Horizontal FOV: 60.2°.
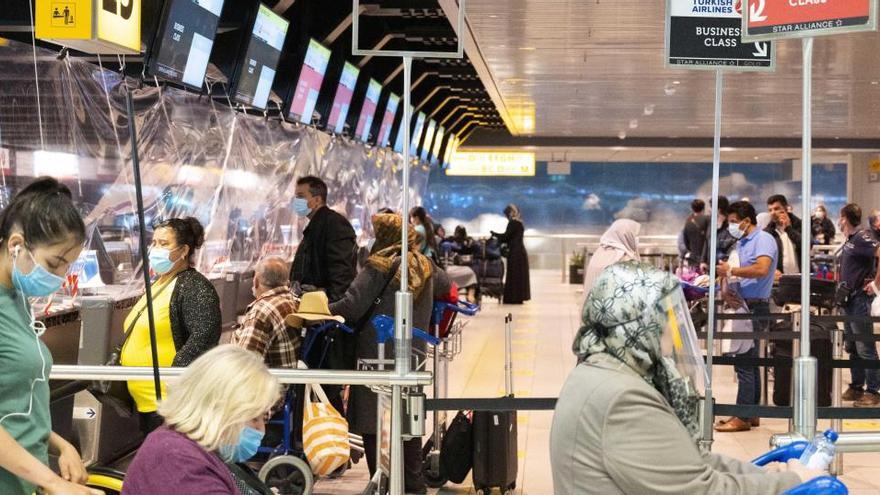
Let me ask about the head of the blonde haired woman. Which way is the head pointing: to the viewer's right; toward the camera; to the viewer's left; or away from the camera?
to the viewer's right

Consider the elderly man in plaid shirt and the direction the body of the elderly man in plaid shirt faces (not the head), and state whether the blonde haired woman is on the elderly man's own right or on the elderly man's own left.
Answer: on the elderly man's own left

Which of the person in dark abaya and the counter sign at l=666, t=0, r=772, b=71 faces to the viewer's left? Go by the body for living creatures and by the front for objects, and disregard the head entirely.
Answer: the person in dark abaya

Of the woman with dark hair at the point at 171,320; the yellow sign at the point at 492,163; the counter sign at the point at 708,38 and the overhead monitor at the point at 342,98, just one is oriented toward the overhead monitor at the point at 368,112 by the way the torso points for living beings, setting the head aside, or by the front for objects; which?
the yellow sign

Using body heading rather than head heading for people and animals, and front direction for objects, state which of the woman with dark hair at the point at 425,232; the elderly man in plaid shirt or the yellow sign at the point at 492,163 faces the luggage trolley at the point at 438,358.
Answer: the yellow sign

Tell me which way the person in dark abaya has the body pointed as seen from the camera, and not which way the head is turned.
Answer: to the viewer's left

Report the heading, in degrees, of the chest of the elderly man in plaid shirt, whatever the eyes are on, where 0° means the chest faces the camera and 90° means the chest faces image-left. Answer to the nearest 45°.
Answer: approximately 135°

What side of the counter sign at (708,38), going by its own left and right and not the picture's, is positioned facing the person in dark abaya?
back

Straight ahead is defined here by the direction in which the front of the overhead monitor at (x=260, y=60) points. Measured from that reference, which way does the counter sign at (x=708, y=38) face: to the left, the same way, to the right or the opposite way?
to the right

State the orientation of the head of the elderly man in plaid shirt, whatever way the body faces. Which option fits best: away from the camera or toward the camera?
away from the camera

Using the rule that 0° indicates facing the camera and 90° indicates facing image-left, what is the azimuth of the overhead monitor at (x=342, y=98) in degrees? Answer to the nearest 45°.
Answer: approximately 315°
